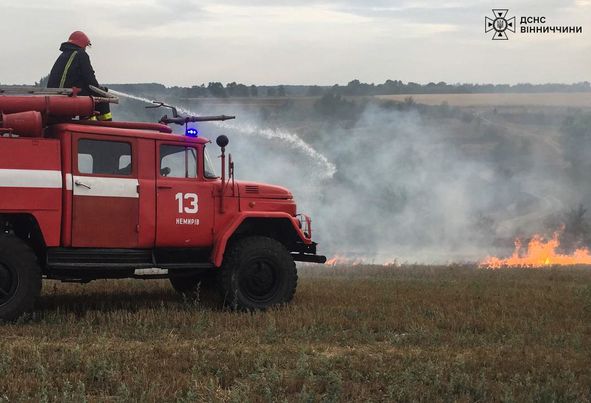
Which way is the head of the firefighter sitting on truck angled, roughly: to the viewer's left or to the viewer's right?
to the viewer's right

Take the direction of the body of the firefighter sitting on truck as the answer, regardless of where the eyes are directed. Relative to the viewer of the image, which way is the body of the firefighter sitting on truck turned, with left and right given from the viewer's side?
facing away from the viewer and to the right of the viewer
